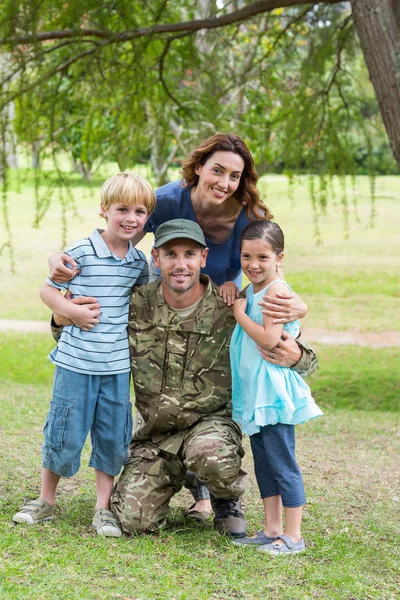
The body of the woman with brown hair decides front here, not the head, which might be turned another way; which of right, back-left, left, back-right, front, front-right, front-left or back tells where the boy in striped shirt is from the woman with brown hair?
front-right

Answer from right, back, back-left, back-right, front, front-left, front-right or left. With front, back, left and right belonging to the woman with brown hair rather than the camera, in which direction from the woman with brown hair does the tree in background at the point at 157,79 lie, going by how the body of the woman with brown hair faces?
back

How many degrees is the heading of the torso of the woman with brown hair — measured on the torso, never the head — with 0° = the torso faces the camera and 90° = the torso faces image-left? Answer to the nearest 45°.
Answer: approximately 0°

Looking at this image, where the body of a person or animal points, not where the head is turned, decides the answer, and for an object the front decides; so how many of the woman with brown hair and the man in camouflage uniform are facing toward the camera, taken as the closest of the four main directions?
2

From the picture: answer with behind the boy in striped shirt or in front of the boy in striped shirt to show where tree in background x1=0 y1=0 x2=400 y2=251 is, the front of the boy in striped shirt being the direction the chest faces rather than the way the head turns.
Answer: behind

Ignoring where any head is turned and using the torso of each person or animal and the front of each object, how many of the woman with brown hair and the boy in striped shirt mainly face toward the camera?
2
